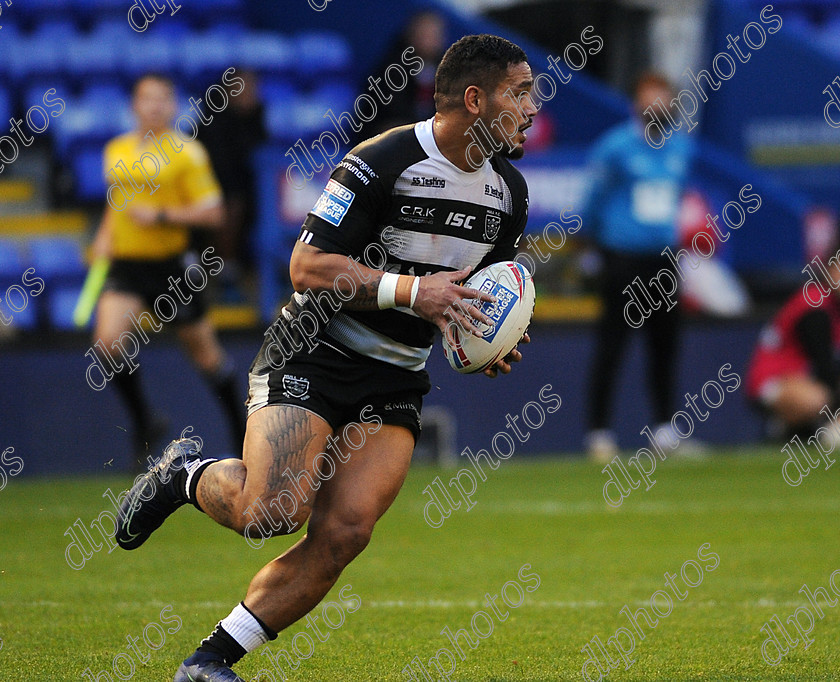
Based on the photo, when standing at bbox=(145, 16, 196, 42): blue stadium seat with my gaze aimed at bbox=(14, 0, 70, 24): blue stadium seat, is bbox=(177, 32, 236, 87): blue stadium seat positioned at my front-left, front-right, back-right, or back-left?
back-left

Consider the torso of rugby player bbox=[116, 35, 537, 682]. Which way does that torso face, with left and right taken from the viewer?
facing the viewer and to the right of the viewer

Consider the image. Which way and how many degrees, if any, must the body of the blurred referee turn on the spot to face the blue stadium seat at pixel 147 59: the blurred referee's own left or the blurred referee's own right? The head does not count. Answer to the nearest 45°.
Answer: approximately 180°

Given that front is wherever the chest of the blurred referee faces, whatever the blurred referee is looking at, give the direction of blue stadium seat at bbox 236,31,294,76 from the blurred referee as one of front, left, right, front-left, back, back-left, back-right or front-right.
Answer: back

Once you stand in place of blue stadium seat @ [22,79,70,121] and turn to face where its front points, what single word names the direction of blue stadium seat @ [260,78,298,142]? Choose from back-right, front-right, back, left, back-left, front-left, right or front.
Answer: left

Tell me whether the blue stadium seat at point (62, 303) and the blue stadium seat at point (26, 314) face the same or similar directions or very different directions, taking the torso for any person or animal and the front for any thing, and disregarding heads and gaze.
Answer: same or similar directions

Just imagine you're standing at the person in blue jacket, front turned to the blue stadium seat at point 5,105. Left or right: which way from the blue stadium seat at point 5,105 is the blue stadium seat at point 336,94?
right

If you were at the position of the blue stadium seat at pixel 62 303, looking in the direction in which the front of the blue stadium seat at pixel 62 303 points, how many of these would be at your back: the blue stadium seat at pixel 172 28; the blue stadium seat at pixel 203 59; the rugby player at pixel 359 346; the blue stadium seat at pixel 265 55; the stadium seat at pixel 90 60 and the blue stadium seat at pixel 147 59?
5

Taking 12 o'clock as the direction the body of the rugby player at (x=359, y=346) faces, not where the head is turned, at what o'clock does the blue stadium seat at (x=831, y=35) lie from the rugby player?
The blue stadium seat is roughly at 8 o'clock from the rugby player.

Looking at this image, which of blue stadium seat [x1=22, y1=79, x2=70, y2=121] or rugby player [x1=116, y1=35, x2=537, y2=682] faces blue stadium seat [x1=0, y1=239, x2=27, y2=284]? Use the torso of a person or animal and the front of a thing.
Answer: blue stadium seat [x1=22, y1=79, x2=70, y2=121]

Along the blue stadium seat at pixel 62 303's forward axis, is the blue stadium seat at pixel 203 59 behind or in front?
behind

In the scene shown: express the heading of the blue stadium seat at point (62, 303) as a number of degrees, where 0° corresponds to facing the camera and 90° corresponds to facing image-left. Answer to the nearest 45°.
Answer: approximately 0°

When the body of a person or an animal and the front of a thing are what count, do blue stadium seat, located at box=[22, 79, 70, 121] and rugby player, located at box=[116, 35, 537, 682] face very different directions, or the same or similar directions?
same or similar directions

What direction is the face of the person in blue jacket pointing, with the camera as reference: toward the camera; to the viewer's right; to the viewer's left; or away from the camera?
toward the camera

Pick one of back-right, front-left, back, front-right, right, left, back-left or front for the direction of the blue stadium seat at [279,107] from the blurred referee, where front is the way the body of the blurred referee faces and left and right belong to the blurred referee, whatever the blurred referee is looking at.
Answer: back

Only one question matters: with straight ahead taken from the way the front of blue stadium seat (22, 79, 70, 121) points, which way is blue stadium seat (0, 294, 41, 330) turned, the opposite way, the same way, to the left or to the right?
the same way

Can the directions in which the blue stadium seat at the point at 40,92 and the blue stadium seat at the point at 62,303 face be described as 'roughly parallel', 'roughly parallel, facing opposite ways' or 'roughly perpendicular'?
roughly parallel

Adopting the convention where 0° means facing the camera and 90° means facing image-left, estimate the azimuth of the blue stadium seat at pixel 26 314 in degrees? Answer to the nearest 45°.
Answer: approximately 0°

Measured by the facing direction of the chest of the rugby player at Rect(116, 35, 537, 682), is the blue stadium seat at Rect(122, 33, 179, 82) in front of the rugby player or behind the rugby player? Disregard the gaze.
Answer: behind

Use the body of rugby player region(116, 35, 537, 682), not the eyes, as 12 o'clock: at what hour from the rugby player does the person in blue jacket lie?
The person in blue jacket is roughly at 8 o'clock from the rugby player.
